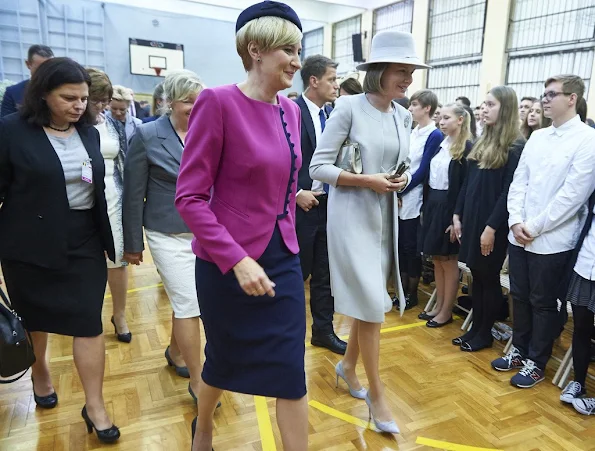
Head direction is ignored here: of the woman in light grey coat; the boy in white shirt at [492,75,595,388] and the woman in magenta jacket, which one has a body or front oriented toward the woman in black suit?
the boy in white shirt

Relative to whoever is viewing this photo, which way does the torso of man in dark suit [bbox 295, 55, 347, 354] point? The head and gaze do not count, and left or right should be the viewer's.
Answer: facing the viewer and to the right of the viewer

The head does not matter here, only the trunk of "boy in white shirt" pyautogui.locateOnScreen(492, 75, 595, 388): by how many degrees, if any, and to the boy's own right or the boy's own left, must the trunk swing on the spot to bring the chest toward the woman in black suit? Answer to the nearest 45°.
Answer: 0° — they already face them

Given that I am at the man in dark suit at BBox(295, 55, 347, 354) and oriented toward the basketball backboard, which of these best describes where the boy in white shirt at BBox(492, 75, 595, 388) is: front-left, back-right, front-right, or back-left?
back-right

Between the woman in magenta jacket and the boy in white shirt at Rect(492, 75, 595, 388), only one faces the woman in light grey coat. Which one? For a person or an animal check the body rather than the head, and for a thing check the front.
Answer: the boy in white shirt

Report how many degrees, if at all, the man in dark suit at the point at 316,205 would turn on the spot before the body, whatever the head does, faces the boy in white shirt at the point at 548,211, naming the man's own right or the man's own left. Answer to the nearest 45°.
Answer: approximately 45° to the man's own left

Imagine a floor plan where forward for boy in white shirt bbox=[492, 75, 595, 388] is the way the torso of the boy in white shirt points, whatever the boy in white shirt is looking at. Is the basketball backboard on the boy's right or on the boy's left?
on the boy's right

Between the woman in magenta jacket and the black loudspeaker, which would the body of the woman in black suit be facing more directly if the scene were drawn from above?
the woman in magenta jacket

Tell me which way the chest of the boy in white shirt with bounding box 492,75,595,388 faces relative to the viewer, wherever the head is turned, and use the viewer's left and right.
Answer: facing the viewer and to the left of the viewer

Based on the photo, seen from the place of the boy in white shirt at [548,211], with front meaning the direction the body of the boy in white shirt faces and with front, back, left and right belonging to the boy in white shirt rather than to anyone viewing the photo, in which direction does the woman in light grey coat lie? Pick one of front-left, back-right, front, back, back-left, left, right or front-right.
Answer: front

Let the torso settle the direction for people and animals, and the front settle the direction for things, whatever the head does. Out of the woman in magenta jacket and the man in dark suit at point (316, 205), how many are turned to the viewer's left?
0

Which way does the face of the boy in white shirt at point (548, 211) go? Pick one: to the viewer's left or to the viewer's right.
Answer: to the viewer's left

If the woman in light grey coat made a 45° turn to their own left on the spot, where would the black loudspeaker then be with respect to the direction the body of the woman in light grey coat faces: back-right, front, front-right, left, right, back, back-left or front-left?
left

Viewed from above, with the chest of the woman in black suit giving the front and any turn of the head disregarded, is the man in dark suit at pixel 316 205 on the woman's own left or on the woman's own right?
on the woman's own left
